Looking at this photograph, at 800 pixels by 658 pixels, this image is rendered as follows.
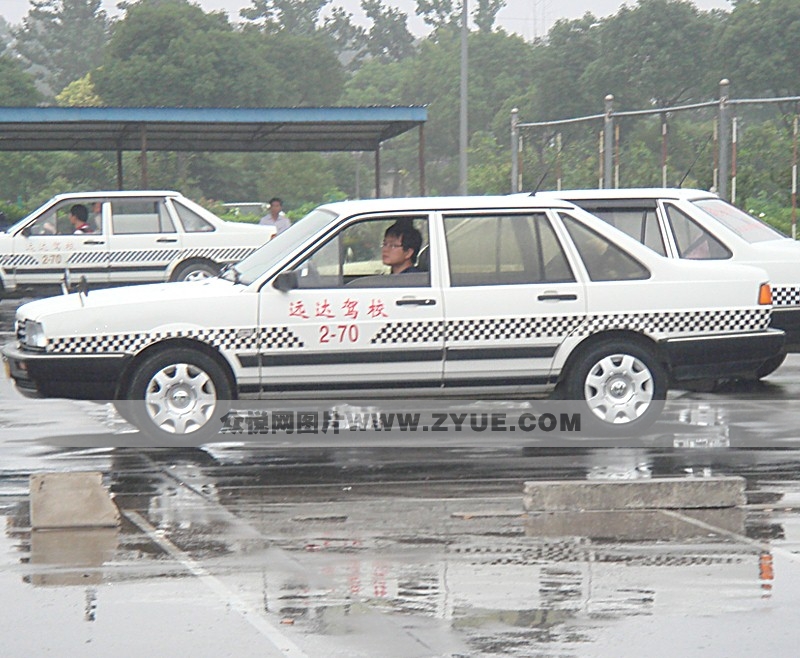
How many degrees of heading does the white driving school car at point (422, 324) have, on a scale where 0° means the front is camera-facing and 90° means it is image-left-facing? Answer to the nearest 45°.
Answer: approximately 90°

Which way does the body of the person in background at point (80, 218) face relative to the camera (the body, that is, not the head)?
to the viewer's left

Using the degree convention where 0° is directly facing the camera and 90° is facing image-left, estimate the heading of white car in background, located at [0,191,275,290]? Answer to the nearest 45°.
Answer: approximately 90°

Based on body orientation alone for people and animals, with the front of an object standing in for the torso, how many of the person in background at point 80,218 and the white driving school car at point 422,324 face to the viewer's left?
2

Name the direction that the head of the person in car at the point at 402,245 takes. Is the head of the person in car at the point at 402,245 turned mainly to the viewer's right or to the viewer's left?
to the viewer's left
